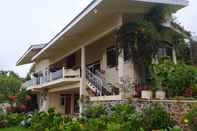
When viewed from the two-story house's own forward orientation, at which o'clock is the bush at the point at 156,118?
The bush is roughly at 10 o'clock from the two-story house.

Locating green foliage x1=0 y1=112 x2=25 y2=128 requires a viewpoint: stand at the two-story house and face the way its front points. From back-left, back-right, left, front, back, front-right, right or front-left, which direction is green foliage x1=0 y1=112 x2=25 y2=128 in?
front

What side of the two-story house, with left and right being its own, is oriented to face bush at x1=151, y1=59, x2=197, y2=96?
left

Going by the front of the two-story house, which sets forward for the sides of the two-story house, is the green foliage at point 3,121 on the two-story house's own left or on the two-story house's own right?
on the two-story house's own right

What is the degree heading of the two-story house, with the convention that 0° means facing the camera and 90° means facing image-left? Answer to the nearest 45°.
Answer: approximately 45°
